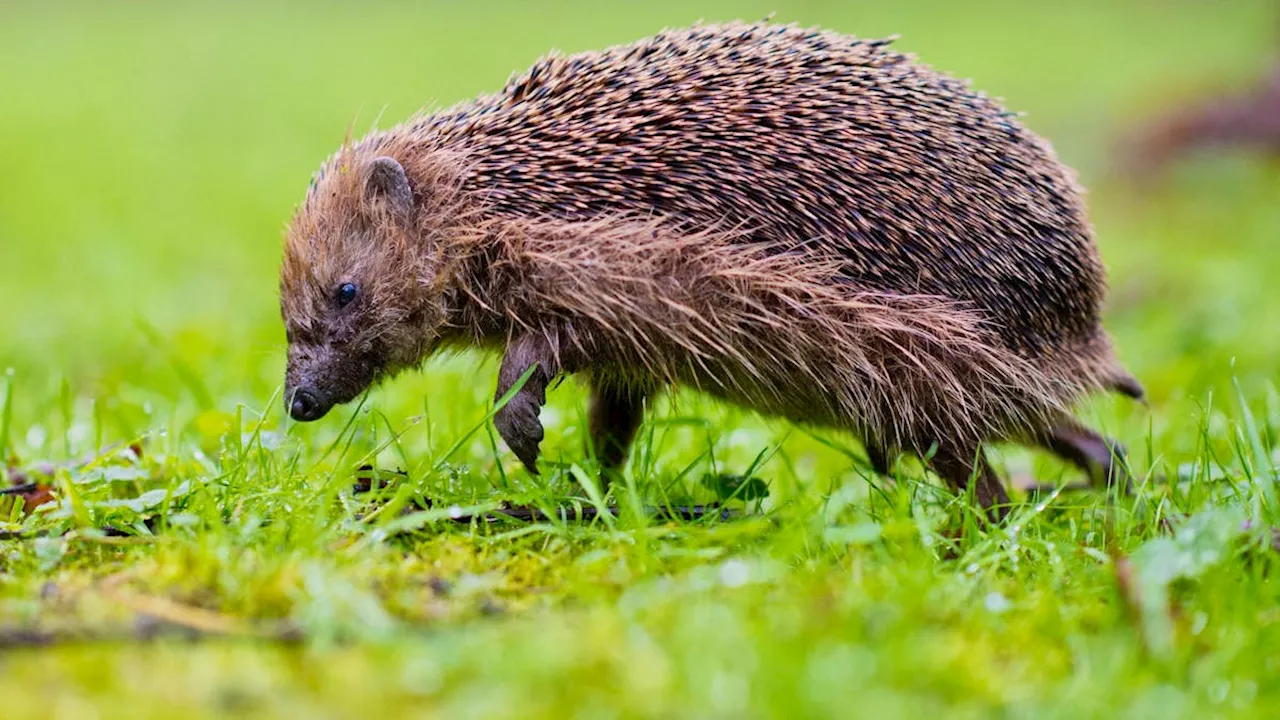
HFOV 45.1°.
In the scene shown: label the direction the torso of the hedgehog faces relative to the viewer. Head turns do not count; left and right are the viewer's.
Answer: facing to the left of the viewer
